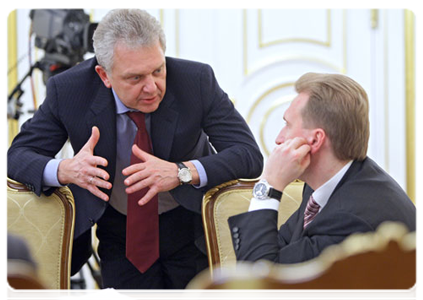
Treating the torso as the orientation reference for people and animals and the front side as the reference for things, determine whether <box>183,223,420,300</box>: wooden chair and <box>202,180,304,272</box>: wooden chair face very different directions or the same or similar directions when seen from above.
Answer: very different directions

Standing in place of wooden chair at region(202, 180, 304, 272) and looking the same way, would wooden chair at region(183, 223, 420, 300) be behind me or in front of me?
in front

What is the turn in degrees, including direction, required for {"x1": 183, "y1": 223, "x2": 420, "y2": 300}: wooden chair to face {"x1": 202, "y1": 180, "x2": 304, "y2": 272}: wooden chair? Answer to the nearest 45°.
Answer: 0° — it already faces it

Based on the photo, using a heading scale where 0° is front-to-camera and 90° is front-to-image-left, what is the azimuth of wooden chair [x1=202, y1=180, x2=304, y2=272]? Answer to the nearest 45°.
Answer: approximately 0°

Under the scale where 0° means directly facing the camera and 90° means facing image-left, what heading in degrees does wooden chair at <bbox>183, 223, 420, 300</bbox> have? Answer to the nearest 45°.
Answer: approximately 180°
